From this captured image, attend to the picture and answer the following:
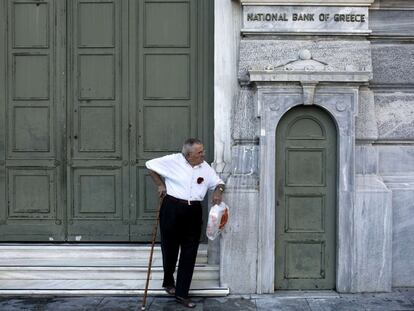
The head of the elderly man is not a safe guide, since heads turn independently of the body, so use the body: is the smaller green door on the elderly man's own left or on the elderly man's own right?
on the elderly man's own left

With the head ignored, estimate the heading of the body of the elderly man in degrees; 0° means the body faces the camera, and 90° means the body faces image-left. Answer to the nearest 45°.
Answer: approximately 315°

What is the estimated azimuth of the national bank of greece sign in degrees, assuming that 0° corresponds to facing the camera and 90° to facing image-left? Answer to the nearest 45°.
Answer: approximately 0°

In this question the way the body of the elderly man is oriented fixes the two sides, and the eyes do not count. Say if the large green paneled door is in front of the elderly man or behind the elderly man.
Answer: behind

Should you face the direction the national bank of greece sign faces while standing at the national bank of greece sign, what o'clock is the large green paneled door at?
The large green paneled door is roughly at 3 o'clock from the national bank of greece sign.

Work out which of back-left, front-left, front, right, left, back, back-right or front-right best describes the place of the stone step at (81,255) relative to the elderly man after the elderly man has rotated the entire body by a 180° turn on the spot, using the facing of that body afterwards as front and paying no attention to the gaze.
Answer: front
